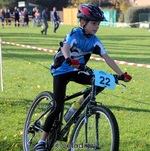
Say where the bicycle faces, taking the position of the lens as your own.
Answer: facing the viewer and to the right of the viewer
